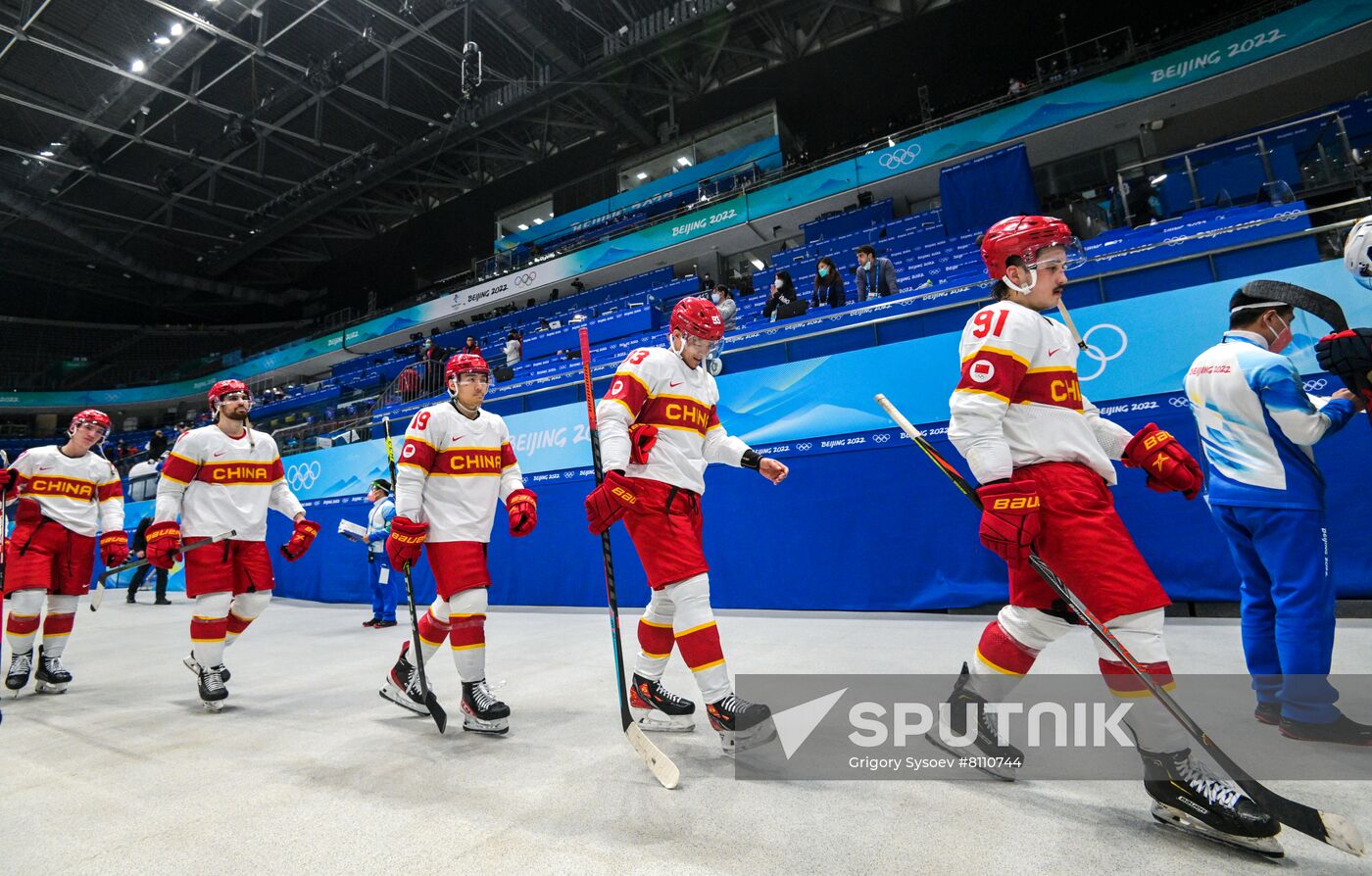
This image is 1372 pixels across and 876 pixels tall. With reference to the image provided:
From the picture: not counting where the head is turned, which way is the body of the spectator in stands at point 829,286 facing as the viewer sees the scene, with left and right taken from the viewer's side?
facing the viewer and to the left of the viewer

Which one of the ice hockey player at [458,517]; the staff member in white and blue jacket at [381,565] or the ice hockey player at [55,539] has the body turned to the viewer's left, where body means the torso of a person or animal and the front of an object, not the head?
the staff member in white and blue jacket

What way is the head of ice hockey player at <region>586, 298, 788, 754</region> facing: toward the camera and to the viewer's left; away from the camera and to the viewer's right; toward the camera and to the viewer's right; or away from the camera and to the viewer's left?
toward the camera and to the viewer's right

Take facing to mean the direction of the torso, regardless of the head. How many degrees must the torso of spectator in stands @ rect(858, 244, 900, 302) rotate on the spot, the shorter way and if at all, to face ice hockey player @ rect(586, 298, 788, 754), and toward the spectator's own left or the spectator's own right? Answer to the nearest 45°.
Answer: approximately 45° to the spectator's own left

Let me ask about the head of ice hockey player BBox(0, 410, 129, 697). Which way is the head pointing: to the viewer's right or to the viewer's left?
to the viewer's right

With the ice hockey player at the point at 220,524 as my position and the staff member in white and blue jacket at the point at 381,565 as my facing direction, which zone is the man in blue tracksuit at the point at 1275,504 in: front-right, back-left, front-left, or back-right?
back-right

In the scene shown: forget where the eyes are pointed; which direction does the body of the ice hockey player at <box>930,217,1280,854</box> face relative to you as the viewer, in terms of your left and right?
facing the viewer and to the right of the viewer

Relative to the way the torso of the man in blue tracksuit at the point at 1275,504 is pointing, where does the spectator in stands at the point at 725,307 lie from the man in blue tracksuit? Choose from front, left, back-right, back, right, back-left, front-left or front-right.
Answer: left

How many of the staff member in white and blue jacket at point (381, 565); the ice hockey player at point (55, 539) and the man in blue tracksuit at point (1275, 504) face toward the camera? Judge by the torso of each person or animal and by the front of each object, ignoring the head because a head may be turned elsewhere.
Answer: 1

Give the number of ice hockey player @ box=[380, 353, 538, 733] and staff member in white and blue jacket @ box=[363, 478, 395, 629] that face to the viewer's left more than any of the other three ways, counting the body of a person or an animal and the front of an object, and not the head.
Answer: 1

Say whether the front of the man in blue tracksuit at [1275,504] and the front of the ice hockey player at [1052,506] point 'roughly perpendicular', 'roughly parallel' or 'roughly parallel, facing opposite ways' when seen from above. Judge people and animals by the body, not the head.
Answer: roughly perpendicular

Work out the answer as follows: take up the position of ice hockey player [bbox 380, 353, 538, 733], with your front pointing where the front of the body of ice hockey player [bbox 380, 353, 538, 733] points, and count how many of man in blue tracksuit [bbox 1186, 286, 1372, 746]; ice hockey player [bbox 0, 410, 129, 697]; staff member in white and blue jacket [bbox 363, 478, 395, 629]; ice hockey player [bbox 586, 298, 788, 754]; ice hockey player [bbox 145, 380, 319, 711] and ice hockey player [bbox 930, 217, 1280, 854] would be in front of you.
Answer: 3

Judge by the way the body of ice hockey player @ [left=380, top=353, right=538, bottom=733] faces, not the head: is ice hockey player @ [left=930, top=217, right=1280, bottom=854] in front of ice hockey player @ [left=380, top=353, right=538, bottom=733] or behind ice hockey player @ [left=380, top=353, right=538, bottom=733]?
in front

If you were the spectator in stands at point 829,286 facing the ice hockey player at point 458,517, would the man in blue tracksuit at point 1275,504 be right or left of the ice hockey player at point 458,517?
left

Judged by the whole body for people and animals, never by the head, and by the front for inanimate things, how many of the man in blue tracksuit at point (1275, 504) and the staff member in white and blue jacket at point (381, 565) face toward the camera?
0

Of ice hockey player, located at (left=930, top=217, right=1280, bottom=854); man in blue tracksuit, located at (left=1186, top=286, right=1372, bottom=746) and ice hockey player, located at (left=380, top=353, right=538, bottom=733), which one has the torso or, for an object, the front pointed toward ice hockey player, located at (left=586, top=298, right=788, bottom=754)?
ice hockey player, located at (left=380, top=353, right=538, bottom=733)
